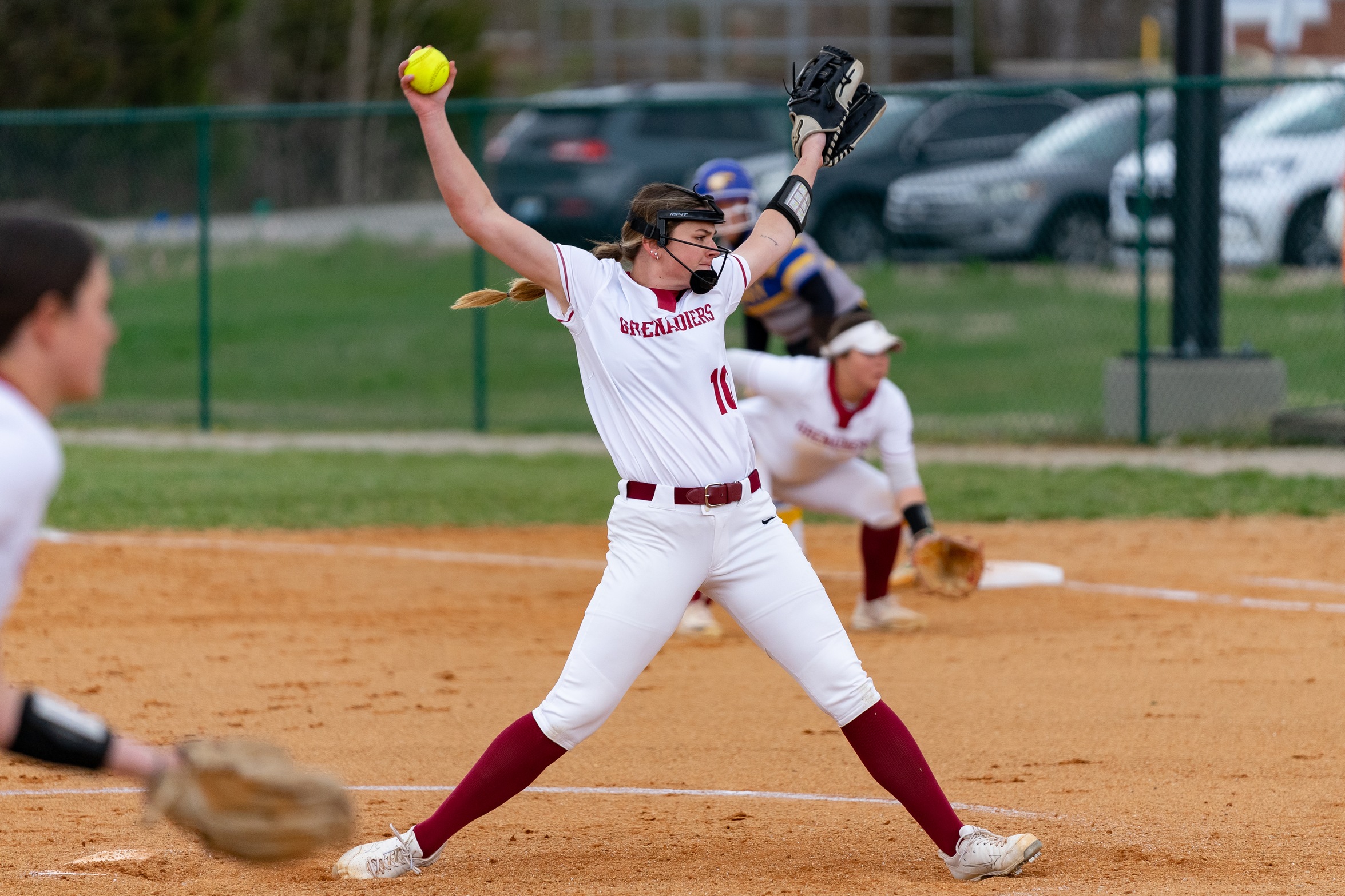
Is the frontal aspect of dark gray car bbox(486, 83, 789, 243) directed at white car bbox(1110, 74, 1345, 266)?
no

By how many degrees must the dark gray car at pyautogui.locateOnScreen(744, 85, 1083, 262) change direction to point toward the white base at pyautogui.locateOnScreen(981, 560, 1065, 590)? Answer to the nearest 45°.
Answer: approximately 45° to its left

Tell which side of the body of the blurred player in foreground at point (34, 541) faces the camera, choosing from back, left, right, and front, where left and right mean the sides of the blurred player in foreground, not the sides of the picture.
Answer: right

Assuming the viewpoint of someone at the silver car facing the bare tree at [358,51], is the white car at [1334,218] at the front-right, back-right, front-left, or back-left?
back-right

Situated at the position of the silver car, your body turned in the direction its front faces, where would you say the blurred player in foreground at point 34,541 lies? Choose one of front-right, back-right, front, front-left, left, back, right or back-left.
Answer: front-left

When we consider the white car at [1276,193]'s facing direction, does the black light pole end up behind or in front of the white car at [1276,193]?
in front

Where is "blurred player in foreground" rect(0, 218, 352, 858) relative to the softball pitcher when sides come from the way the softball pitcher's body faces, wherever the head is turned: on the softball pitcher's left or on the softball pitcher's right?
on the softball pitcher's right

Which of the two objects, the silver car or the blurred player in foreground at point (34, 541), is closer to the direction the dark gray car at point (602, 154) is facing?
the silver car

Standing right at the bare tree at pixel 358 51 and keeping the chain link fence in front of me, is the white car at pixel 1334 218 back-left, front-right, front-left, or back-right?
front-left

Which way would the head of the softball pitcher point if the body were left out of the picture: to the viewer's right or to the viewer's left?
to the viewer's right

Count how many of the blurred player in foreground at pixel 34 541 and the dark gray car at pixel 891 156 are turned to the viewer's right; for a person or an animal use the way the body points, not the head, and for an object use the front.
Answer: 1

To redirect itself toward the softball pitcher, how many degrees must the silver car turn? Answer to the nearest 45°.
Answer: approximately 45° to its left

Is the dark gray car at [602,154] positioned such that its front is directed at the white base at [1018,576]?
no

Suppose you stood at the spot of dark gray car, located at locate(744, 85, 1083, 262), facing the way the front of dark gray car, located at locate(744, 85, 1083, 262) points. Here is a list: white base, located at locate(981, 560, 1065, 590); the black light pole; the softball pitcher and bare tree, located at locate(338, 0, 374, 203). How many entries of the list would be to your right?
1

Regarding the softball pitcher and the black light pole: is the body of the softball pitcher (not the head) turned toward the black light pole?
no
